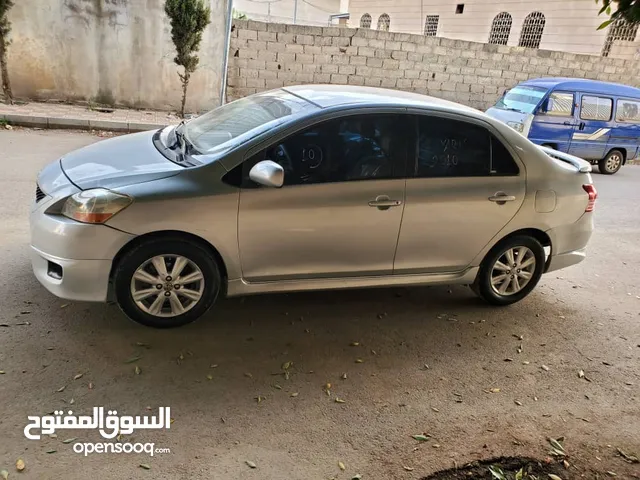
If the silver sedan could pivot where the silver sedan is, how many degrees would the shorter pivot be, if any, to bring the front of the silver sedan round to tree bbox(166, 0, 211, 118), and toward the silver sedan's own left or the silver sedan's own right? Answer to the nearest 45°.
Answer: approximately 90° to the silver sedan's own right

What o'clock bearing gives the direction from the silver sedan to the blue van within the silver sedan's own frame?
The blue van is roughly at 4 o'clock from the silver sedan.

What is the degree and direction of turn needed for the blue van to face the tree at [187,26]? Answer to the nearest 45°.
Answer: approximately 45° to its right

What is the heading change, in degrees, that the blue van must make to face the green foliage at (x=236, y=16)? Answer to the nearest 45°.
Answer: approximately 45° to its right

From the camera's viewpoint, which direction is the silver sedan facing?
to the viewer's left

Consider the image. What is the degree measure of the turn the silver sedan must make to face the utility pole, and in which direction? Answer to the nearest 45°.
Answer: approximately 90° to its right

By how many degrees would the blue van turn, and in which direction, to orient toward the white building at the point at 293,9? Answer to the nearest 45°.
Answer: approximately 90° to its right

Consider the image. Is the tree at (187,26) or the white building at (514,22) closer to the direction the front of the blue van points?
the tree

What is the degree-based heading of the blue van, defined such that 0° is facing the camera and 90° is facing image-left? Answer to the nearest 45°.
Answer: approximately 45°
